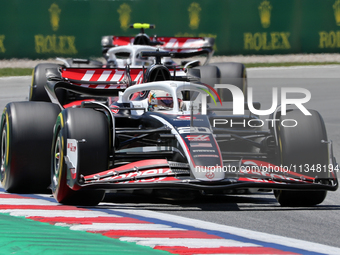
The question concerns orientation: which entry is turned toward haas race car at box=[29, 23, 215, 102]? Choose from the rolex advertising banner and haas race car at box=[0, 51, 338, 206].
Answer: the rolex advertising banner

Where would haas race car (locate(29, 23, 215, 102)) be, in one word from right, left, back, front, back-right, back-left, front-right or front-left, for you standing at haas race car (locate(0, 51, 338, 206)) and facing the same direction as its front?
back

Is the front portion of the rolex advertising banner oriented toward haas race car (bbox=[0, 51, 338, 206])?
yes

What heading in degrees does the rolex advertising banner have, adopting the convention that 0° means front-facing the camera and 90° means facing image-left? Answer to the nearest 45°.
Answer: approximately 0°

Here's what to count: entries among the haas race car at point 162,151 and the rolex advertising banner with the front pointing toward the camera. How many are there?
2

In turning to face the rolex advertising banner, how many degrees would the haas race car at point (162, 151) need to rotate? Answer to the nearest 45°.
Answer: approximately 180°

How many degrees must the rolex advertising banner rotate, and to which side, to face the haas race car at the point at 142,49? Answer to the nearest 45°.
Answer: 0° — it already faces it
